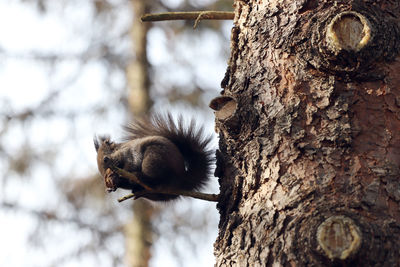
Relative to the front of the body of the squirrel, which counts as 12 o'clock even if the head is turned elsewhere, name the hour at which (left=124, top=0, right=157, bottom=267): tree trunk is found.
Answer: The tree trunk is roughly at 3 o'clock from the squirrel.

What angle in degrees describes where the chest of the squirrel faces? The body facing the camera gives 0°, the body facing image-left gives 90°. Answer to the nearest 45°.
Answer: approximately 90°
